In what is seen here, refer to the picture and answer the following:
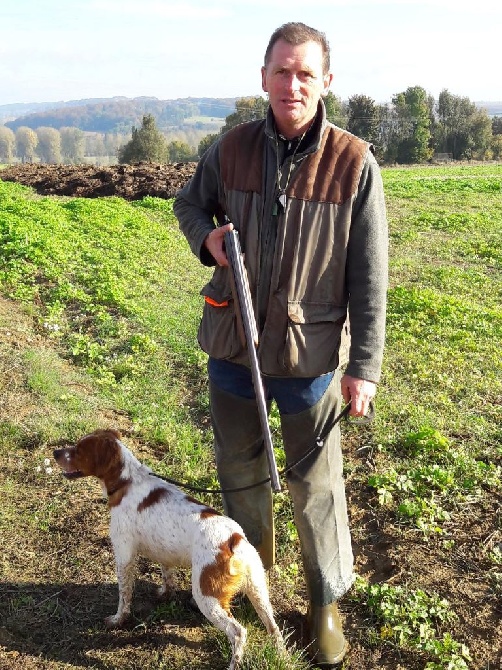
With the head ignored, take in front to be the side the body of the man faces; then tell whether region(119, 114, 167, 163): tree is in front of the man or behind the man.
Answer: behind

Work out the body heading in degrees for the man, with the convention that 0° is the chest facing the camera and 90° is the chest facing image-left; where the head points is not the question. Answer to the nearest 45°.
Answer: approximately 0°
